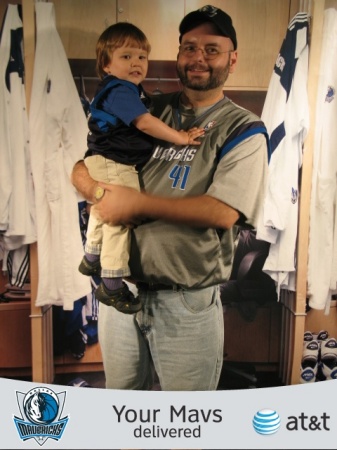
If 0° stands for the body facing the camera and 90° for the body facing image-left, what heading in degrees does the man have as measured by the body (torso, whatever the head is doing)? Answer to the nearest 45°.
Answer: approximately 45°

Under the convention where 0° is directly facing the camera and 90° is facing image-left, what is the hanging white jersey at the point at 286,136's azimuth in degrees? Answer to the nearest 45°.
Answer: approximately 45°

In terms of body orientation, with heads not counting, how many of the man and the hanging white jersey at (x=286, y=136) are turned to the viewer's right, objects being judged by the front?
0
